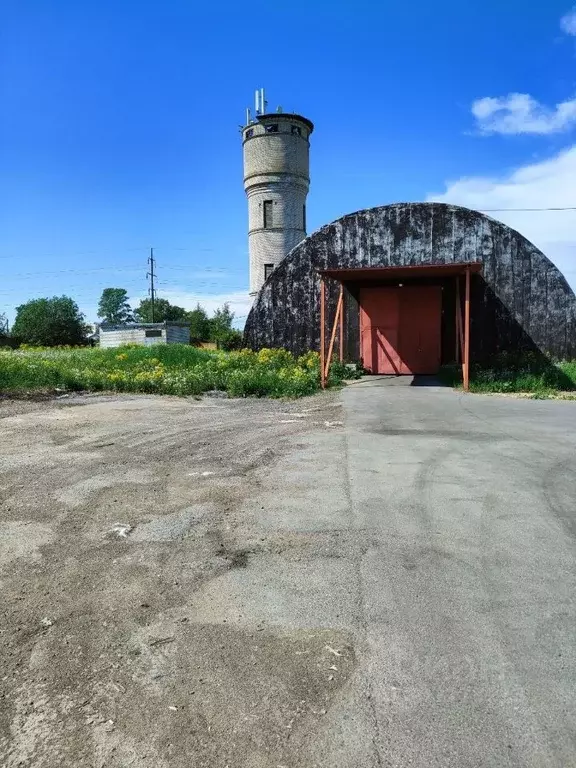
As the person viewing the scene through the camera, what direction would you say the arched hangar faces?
facing the viewer

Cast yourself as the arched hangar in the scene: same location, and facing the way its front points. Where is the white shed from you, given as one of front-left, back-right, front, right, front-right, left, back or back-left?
back-right

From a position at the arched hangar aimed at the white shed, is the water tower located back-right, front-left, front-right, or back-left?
front-right

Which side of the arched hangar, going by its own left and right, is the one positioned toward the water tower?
back

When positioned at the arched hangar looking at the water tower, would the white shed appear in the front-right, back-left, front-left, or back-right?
front-left
